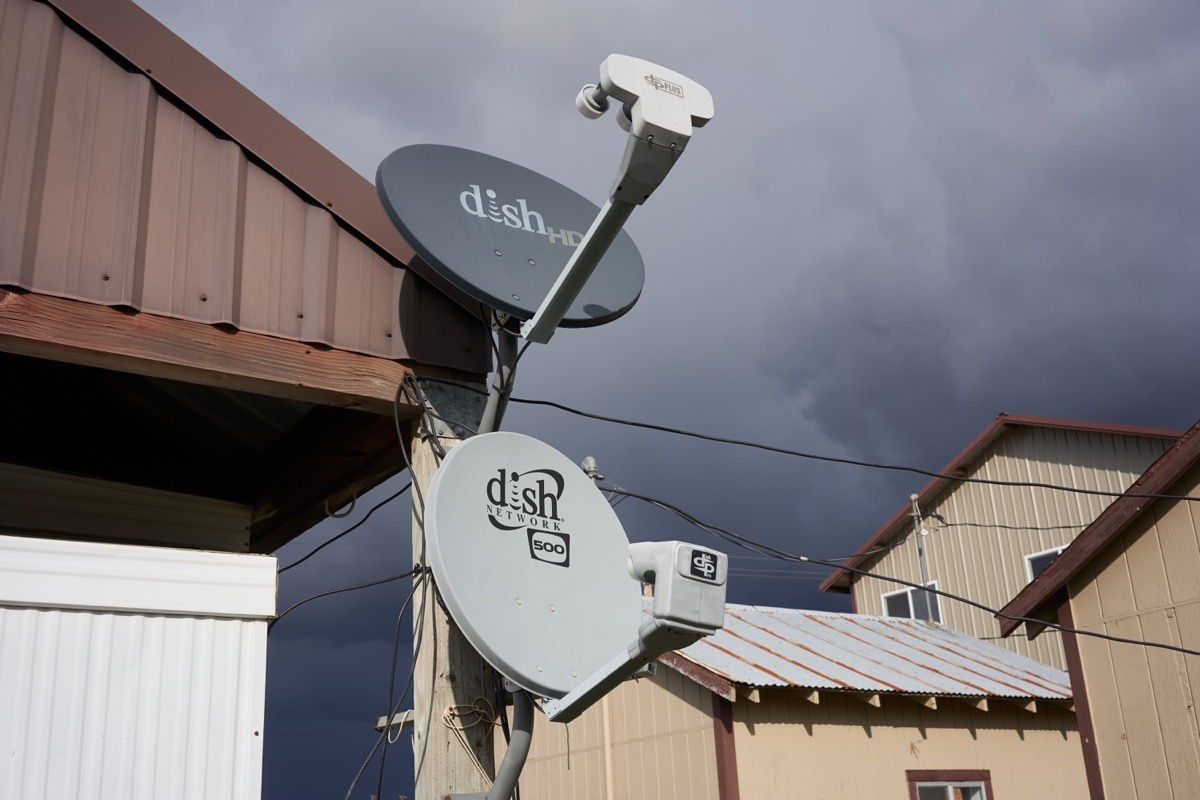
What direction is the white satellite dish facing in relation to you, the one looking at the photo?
facing the viewer and to the right of the viewer

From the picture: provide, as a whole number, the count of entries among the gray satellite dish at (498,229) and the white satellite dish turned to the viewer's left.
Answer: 0

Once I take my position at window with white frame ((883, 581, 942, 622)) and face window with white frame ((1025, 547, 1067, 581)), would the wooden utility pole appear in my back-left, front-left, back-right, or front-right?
front-right

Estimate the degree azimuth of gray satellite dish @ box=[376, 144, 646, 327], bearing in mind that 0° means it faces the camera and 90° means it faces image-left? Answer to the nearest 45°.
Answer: approximately 315°

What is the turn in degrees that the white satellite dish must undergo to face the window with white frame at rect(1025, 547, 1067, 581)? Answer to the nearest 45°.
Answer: approximately 90° to its left
